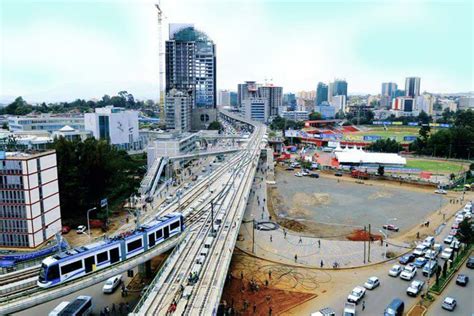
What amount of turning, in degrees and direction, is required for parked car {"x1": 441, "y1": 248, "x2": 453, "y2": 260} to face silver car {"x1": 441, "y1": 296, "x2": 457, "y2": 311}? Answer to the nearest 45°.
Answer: approximately 45° to its left

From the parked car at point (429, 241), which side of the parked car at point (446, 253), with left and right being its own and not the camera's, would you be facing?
right

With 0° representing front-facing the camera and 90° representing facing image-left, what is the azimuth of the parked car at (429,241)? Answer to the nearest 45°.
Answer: approximately 45°

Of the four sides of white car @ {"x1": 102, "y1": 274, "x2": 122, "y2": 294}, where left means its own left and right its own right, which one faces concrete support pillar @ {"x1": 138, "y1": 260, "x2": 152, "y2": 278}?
back

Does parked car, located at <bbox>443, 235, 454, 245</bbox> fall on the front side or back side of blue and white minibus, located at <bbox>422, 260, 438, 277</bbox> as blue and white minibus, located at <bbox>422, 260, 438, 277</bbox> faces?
on the back side

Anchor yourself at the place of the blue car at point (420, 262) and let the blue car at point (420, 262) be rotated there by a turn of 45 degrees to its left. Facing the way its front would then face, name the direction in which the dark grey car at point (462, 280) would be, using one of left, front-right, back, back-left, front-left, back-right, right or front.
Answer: front-left

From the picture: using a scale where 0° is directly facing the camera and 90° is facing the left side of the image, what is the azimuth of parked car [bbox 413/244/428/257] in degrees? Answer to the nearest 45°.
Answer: approximately 45°

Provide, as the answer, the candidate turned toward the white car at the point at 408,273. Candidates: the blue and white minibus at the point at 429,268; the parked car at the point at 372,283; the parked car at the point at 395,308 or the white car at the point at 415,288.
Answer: the blue and white minibus at the point at 429,268

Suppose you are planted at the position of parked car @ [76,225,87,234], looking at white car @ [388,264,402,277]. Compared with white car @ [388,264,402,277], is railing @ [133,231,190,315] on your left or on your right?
right

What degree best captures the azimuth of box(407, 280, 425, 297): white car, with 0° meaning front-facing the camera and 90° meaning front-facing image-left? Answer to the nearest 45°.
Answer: approximately 45°

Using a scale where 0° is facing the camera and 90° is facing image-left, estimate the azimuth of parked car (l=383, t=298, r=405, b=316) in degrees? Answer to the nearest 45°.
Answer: approximately 45°
